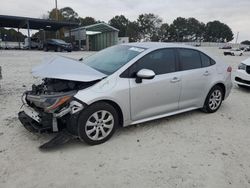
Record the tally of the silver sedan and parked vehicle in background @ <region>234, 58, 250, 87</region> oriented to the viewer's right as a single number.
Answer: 0

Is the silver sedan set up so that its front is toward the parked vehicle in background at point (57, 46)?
no

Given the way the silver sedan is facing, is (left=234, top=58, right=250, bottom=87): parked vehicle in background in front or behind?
behind

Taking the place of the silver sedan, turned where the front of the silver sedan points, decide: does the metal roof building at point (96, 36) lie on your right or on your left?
on your right

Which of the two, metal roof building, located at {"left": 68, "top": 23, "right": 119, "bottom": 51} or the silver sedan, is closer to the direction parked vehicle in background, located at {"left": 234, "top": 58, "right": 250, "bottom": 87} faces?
the silver sedan

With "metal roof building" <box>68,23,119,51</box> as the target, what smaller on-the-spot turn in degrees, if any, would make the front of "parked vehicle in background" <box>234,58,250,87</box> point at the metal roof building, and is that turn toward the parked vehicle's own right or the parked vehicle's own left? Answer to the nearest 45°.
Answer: approximately 90° to the parked vehicle's own right

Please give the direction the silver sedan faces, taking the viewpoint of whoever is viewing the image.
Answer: facing the viewer and to the left of the viewer

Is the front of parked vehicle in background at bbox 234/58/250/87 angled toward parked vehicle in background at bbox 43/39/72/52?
no

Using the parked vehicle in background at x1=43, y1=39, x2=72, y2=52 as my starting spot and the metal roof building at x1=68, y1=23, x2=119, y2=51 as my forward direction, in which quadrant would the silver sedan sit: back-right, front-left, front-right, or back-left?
back-right
